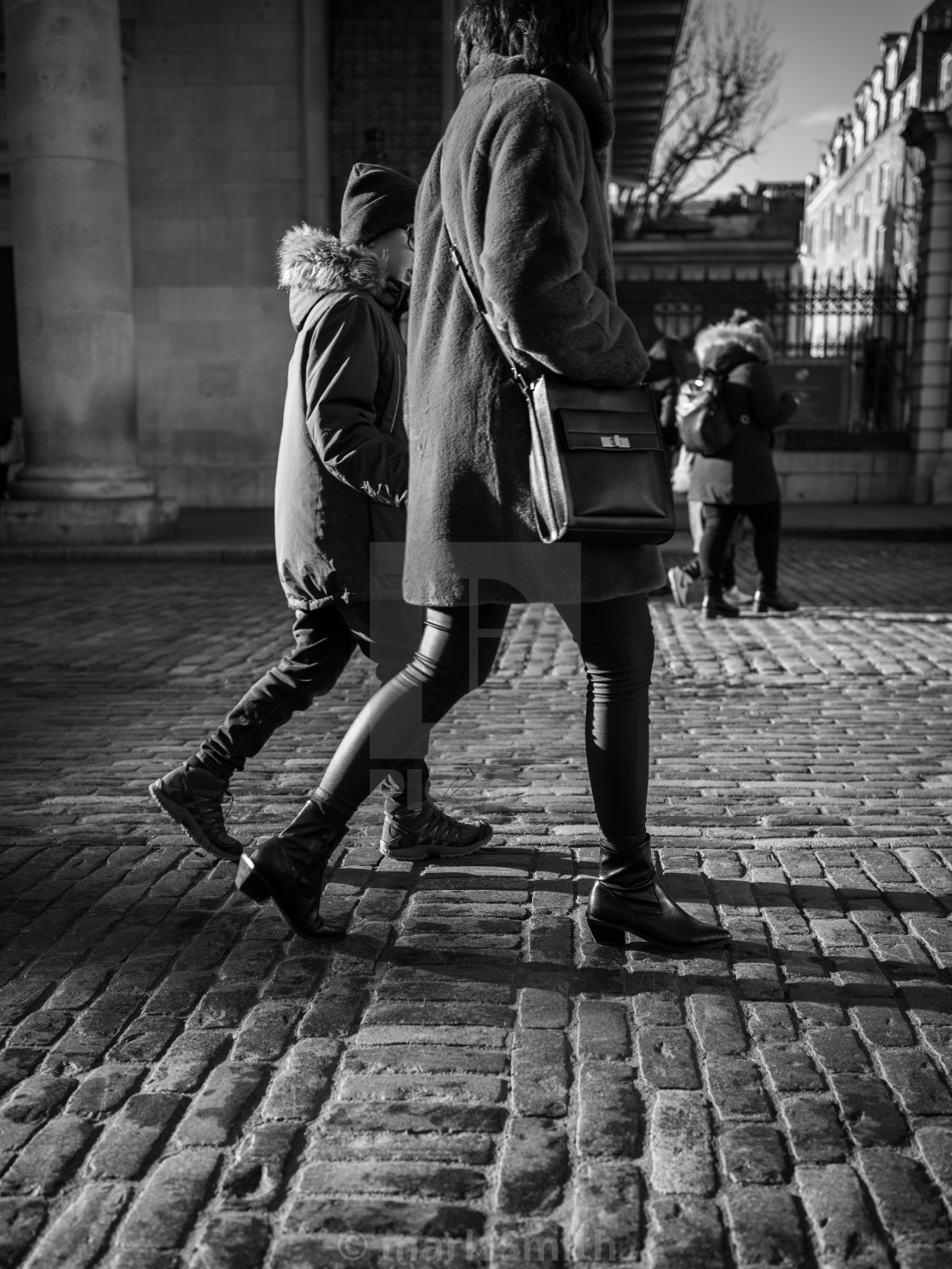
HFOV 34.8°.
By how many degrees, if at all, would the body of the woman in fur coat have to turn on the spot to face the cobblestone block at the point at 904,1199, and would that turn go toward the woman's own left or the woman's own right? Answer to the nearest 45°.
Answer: approximately 45° to the woman's own right

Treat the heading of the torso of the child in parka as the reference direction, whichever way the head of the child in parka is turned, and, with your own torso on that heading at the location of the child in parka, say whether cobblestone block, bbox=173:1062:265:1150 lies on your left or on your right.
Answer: on your right

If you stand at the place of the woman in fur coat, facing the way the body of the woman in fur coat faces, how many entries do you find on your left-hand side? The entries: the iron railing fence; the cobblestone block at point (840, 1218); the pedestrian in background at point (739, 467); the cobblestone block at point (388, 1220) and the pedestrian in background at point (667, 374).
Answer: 3

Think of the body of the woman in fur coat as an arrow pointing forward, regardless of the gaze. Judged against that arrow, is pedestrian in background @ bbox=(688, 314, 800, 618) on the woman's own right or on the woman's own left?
on the woman's own left

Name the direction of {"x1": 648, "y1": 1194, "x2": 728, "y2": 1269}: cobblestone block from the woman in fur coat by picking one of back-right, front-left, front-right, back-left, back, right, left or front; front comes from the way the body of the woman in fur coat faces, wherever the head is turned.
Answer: right

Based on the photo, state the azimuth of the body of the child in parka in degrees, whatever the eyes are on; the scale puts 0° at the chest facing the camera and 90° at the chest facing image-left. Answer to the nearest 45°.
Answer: approximately 270°

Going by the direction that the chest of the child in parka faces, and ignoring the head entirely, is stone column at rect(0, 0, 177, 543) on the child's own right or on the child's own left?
on the child's own left

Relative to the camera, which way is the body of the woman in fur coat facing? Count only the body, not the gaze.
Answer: to the viewer's right

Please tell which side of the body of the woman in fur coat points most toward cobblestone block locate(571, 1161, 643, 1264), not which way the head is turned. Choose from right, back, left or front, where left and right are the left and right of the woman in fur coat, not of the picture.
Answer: right

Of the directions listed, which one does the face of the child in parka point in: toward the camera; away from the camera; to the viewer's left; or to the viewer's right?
to the viewer's right

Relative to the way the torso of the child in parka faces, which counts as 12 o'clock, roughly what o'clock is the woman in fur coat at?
The woman in fur coat is roughly at 2 o'clock from the child in parka.

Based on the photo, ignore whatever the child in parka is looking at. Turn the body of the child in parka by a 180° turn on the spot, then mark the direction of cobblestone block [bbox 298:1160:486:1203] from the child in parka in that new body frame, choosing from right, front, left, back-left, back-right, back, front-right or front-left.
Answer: left
